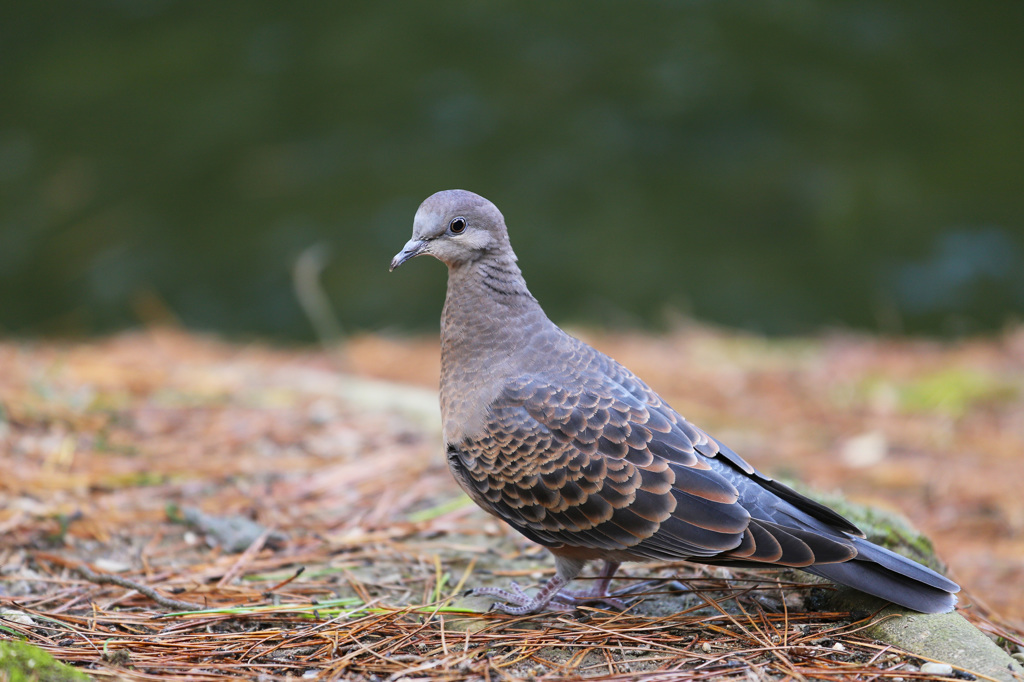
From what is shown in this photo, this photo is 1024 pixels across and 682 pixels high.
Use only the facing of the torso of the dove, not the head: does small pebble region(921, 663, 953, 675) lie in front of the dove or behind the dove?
behind

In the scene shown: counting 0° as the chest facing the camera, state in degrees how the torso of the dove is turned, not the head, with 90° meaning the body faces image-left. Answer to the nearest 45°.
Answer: approximately 90°
